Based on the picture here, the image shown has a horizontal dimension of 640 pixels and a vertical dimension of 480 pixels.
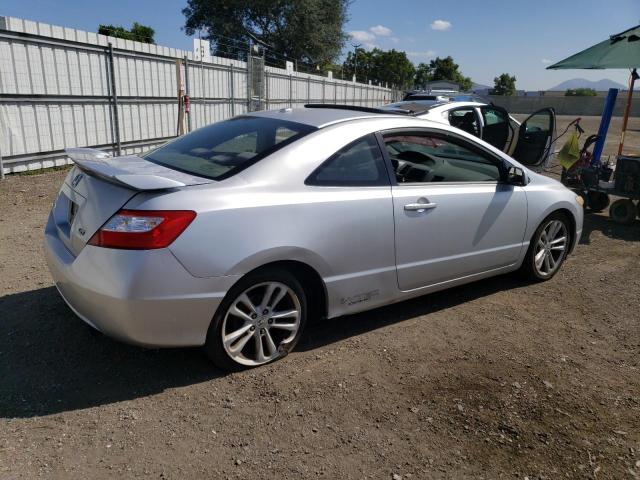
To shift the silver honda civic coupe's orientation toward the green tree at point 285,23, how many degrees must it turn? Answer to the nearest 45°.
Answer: approximately 45° to its left

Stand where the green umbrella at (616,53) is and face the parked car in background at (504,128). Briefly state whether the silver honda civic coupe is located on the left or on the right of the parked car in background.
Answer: left

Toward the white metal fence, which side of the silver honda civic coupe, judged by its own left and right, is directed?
left

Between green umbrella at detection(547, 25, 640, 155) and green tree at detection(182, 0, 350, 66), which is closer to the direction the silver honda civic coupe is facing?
the green umbrella

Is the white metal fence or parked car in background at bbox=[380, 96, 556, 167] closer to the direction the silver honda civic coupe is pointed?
the parked car in background

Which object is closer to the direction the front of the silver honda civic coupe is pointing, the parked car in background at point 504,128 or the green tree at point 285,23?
the parked car in background

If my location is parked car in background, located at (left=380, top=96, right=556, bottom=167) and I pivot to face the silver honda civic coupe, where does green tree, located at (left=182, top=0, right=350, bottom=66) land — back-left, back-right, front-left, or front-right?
back-right

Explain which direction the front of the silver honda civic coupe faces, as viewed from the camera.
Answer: facing away from the viewer and to the right of the viewer

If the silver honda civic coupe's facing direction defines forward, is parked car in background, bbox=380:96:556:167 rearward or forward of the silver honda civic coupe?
forward

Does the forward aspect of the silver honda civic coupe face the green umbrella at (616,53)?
yes
